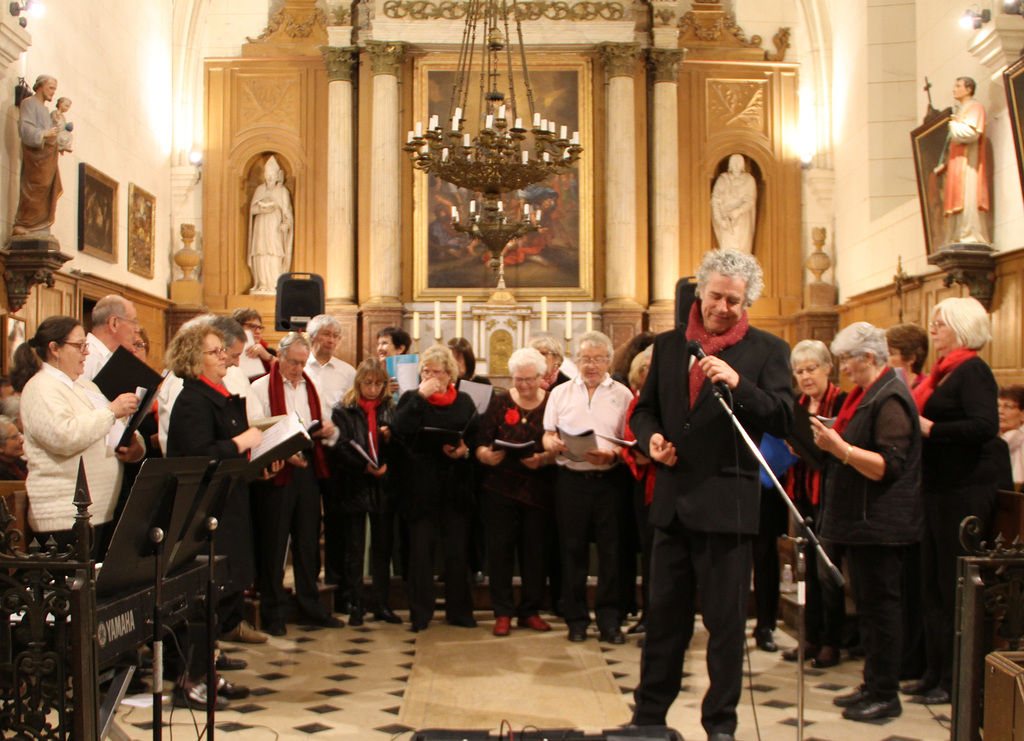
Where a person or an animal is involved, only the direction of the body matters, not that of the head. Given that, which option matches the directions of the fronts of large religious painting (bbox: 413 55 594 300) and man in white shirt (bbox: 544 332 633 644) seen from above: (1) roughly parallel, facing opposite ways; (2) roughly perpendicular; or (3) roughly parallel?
roughly parallel

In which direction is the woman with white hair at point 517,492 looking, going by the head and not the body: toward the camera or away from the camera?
toward the camera

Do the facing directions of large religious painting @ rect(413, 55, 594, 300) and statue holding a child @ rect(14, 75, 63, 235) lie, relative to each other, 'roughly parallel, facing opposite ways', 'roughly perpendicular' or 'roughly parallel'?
roughly perpendicular

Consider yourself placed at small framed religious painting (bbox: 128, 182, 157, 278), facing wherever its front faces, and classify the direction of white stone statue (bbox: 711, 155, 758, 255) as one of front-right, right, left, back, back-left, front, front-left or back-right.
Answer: front-left

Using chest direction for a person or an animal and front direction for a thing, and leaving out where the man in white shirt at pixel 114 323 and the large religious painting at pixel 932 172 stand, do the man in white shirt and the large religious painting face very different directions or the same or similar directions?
very different directions

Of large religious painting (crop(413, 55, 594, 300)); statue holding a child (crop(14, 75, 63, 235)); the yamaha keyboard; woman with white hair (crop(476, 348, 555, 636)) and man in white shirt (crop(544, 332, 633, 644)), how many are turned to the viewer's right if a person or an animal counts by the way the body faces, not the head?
1

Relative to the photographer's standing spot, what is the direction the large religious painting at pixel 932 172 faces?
facing the viewer and to the left of the viewer

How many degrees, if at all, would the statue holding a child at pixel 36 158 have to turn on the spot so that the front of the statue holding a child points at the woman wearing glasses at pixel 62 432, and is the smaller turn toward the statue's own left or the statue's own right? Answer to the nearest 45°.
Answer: approximately 90° to the statue's own right

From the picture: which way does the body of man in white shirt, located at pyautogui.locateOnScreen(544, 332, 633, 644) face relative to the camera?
toward the camera

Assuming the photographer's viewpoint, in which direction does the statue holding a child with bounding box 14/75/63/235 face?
facing to the right of the viewer

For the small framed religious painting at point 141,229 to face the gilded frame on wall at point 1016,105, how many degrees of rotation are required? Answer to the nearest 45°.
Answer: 0° — it already faces it

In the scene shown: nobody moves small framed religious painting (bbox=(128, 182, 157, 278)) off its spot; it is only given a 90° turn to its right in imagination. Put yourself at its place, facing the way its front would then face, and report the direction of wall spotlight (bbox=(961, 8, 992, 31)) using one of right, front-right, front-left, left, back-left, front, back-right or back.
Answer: left

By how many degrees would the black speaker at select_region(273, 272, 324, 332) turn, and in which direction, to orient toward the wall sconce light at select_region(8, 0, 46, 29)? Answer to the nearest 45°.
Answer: approximately 45° to its right

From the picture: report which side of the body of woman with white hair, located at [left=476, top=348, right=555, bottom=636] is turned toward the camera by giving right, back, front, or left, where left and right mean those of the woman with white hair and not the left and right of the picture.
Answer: front

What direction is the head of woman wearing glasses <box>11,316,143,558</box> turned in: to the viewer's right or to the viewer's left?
to the viewer's right
